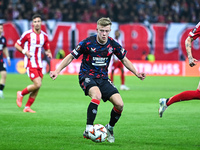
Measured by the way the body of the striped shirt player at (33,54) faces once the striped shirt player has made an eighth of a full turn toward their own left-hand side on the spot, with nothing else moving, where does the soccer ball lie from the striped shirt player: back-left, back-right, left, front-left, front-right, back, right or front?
right

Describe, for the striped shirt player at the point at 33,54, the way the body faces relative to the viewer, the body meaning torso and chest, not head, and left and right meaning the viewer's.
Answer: facing the viewer and to the right of the viewer
